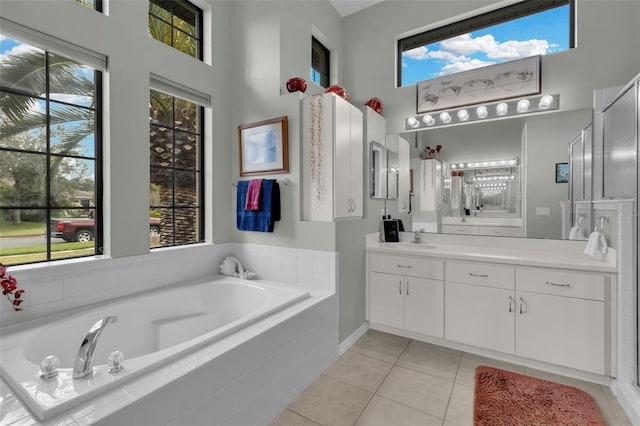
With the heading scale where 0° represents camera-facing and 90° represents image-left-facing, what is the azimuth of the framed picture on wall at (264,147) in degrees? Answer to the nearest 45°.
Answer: approximately 45°

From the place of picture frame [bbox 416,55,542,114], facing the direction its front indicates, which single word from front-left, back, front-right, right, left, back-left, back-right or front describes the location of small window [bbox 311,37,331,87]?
front-right

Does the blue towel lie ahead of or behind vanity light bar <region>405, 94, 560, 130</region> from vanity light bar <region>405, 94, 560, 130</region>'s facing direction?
ahead

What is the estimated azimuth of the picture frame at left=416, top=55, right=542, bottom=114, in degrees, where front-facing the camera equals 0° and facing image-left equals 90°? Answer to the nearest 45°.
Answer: approximately 45°
